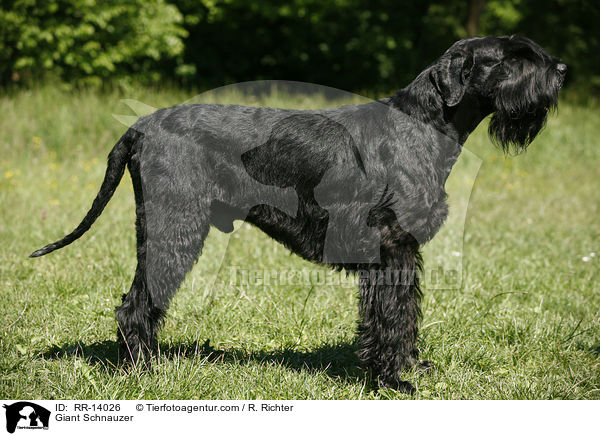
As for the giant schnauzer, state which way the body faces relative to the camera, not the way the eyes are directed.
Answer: to the viewer's right
